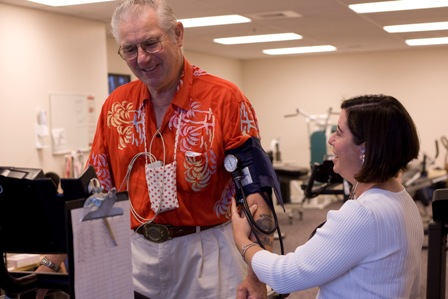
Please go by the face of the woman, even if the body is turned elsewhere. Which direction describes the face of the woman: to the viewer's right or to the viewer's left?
to the viewer's left

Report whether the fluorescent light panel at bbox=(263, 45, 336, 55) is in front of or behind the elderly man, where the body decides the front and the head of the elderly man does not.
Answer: behind

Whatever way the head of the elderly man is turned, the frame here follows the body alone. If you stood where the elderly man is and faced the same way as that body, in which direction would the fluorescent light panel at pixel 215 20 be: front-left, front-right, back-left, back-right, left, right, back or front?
back-right

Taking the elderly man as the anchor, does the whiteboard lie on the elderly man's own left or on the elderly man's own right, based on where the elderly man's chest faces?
on the elderly man's own right

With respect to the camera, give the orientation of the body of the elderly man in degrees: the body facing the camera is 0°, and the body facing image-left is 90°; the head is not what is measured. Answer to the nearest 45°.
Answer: approximately 45°
